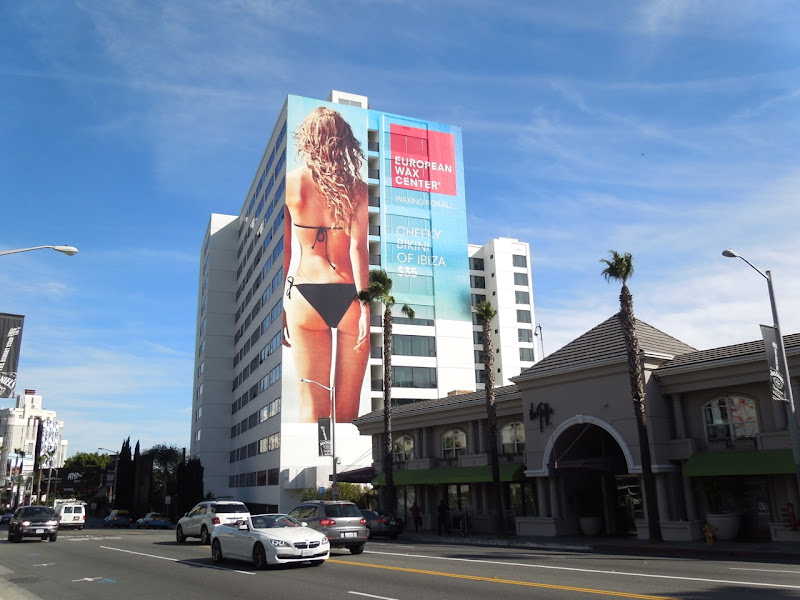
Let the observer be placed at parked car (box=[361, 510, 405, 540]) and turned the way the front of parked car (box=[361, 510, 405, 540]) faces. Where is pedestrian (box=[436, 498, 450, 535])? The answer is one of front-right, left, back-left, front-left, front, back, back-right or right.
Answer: right

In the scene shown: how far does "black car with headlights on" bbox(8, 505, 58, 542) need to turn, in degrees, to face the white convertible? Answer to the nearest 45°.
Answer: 0° — it already faces it

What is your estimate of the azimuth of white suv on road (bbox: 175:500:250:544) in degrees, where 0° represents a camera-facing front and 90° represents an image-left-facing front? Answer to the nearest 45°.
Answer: approximately 135°

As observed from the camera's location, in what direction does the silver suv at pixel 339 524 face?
facing away from the viewer and to the left of the viewer

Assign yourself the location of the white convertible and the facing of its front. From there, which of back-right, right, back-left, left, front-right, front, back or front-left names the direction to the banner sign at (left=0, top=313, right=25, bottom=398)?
back-right

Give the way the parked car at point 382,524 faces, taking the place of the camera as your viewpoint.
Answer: facing away from the viewer and to the left of the viewer

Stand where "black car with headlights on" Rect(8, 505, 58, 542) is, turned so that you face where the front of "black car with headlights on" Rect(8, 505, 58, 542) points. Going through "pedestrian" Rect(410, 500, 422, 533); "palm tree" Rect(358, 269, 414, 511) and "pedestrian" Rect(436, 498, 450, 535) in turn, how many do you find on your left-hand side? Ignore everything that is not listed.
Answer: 3

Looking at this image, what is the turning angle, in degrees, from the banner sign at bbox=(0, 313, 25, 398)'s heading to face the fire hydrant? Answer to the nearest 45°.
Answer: approximately 90° to its left

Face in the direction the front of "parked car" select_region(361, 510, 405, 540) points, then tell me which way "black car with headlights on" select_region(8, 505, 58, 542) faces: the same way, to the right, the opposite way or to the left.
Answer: the opposite way

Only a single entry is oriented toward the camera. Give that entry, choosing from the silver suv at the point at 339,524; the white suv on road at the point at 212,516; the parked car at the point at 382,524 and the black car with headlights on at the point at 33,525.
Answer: the black car with headlights on at the point at 33,525

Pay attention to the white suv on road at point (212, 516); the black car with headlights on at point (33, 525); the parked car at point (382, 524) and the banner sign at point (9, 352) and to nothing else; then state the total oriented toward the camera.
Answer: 2

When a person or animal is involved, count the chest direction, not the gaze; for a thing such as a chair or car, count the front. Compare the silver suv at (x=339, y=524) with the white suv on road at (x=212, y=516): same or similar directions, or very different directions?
same or similar directions

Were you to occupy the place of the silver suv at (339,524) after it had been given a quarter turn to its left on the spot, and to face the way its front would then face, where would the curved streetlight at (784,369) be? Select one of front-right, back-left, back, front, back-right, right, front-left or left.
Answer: back-left

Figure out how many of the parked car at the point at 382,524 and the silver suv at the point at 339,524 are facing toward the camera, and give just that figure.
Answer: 0

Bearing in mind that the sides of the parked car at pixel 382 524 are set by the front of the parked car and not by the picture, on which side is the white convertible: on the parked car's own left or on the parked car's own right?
on the parked car's own left

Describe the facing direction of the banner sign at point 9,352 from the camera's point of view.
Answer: facing the viewer

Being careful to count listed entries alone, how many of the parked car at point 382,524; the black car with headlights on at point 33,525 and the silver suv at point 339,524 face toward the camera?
1

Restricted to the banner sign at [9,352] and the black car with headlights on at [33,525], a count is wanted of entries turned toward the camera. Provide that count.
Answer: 2

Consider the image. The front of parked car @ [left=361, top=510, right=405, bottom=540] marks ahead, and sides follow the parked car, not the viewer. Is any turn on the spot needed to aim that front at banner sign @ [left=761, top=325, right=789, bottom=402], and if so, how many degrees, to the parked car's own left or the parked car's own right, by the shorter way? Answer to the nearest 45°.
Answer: approximately 180°

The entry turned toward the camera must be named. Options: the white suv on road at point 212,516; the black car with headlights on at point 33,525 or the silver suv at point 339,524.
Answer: the black car with headlights on at point 33,525
